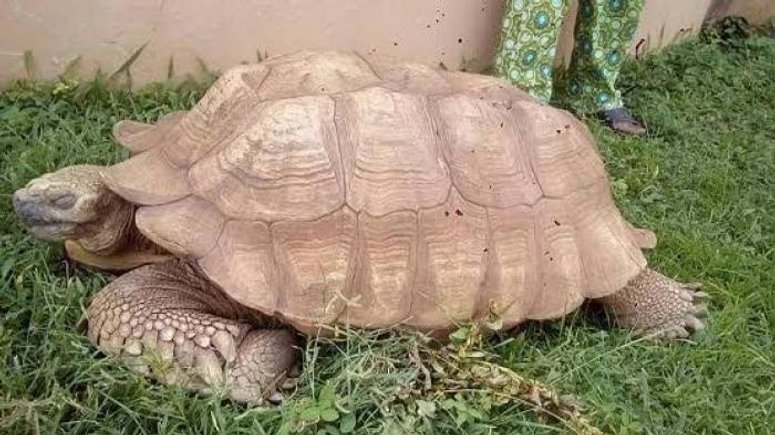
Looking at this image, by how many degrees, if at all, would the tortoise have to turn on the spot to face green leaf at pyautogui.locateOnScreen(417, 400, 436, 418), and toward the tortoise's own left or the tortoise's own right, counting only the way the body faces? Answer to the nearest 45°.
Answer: approximately 135° to the tortoise's own left

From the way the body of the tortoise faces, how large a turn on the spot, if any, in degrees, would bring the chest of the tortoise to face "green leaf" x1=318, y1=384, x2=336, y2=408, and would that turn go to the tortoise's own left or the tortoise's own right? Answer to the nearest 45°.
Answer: approximately 90° to the tortoise's own left

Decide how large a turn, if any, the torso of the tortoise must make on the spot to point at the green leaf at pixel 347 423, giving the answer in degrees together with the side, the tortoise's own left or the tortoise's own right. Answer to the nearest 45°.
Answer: approximately 90° to the tortoise's own left

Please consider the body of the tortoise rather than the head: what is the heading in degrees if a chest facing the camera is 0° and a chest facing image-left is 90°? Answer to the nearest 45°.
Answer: approximately 90°
